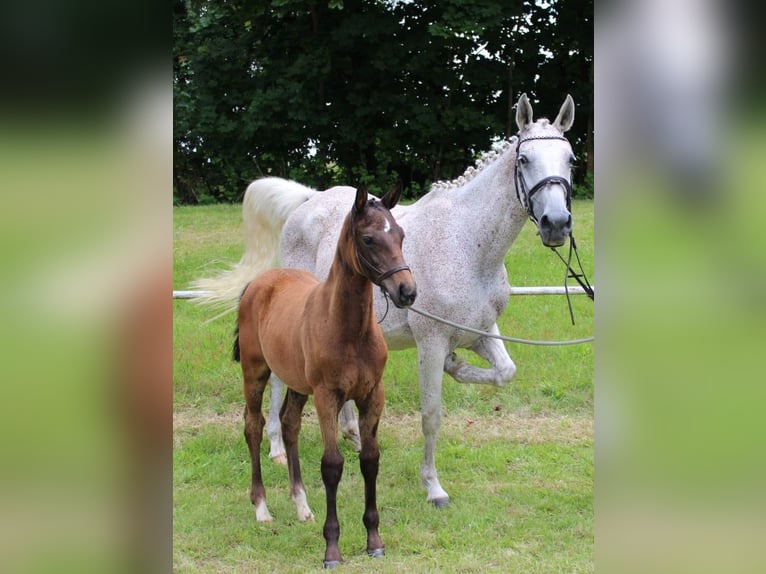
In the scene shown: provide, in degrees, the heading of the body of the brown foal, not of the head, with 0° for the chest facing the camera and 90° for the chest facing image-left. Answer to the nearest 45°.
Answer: approximately 315°

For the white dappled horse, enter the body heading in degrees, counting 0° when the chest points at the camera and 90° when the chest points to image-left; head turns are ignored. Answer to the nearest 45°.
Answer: approximately 315°

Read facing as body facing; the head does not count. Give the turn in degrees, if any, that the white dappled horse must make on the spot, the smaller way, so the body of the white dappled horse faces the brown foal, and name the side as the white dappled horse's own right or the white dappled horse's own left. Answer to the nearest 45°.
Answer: approximately 90° to the white dappled horse's own right

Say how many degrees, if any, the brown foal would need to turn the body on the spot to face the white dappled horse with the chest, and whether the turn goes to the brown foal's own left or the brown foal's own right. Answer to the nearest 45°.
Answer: approximately 90° to the brown foal's own left
